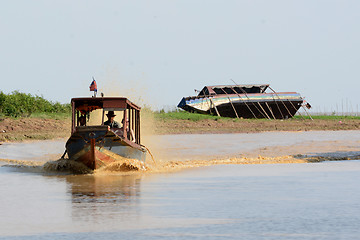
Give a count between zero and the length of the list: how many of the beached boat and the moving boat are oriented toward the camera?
1

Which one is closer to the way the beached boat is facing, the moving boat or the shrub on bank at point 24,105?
the shrub on bank

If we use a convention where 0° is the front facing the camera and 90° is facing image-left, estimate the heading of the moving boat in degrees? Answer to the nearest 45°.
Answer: approximately 0°

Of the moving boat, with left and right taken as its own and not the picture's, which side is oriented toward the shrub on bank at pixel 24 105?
back

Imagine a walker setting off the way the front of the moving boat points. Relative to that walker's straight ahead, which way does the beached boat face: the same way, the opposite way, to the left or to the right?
to the right

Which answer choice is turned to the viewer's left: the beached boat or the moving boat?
the beached boat

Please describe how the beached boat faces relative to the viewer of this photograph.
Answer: facing to the left of the viewer

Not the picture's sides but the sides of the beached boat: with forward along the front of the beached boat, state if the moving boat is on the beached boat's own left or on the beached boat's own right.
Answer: on the beached boat's own left
